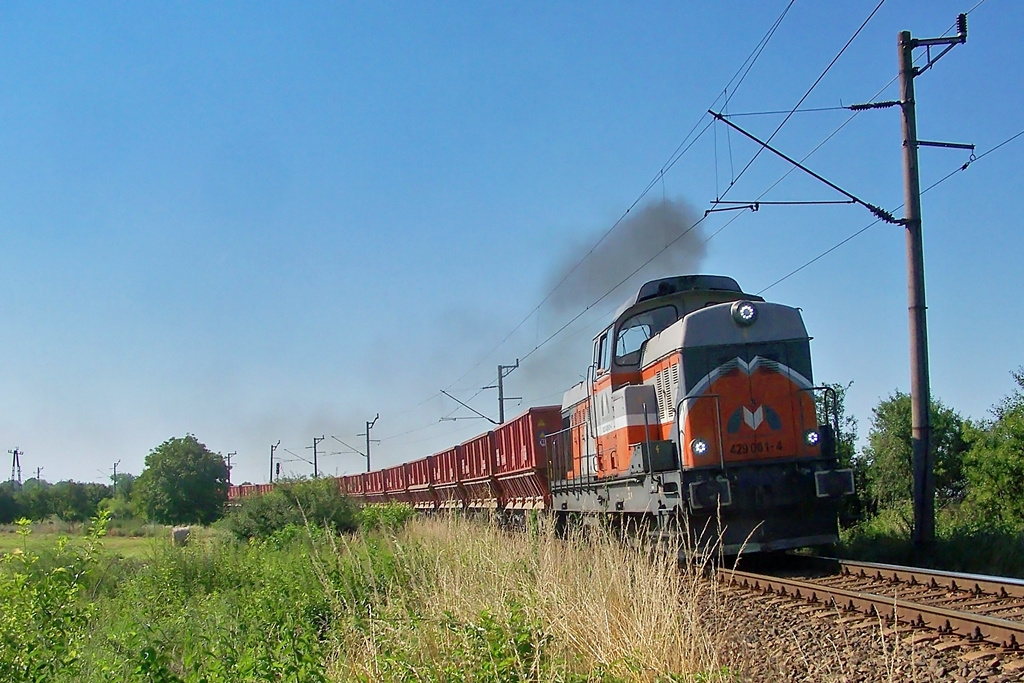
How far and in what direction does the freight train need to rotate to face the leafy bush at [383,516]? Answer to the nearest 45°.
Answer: approximately 180°

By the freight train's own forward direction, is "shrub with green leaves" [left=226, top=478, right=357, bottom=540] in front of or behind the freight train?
behind

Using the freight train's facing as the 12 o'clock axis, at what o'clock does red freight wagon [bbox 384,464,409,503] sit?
The red freight wagon is roughly at 7 o'clock from the freight train.

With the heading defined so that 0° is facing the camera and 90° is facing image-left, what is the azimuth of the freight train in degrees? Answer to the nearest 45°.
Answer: approximately 315°

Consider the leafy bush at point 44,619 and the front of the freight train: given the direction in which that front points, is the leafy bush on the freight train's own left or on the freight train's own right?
on the freight train's own right

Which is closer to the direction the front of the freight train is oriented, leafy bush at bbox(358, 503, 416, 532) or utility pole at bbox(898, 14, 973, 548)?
the utility pole

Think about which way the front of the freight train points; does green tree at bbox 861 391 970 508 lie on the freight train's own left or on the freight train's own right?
on the freight train's own left

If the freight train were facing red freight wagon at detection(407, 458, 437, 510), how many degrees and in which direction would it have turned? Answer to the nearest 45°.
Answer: approximately 135° to its left

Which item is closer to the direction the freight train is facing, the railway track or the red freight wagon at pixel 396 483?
the railway track

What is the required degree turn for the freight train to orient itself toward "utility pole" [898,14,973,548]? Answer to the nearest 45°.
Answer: approximately 45° to its left
